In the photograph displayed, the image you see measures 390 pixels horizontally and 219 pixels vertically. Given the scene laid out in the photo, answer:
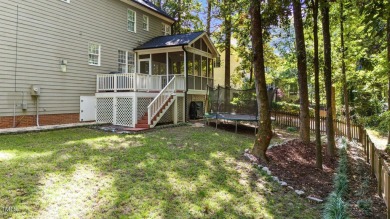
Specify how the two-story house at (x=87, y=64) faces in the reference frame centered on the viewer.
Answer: facing away from the viewer and to the left of the viewer

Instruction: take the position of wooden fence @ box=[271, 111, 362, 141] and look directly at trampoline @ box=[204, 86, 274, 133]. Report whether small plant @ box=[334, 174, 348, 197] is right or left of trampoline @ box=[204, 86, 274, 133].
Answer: left

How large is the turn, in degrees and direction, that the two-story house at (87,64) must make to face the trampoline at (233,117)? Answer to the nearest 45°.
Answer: approximately 135° to its right

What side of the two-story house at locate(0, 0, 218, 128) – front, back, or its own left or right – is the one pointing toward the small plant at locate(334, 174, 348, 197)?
back

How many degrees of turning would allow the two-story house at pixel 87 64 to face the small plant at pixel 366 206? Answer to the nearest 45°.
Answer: approximately 180°
